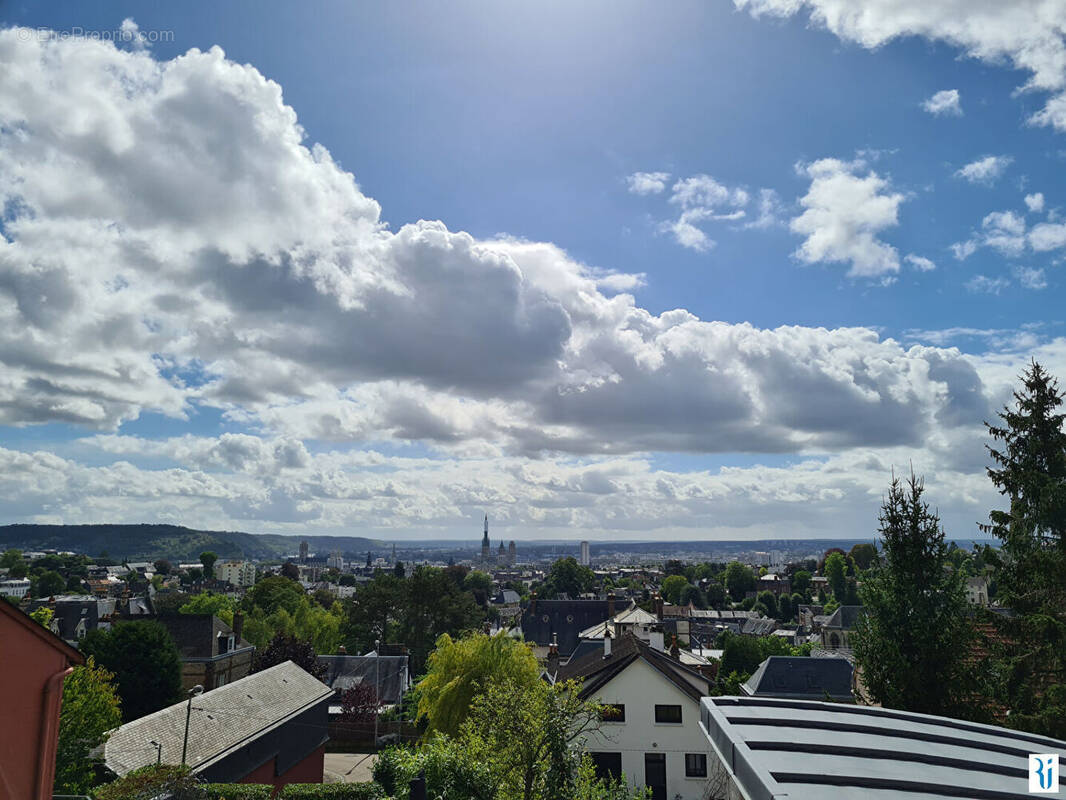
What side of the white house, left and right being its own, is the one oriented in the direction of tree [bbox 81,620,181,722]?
right

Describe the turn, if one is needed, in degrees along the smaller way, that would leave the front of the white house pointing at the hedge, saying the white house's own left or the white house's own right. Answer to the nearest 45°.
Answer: approximately 45° to the white house's own right

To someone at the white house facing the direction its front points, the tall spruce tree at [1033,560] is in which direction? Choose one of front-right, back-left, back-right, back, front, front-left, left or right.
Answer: front-left

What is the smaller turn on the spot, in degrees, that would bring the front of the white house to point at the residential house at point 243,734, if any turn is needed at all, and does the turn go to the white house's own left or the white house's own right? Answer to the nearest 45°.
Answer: approximately 90° to the white house's own right

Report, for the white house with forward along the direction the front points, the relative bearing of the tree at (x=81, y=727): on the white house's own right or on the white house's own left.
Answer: on the white house's own right

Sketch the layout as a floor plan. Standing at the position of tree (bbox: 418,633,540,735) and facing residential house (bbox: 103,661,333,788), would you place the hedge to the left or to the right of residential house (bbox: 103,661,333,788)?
left

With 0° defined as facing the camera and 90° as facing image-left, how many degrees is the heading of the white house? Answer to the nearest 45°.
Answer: approximately 0°

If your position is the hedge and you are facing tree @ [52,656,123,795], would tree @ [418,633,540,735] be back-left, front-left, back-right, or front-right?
front-right
